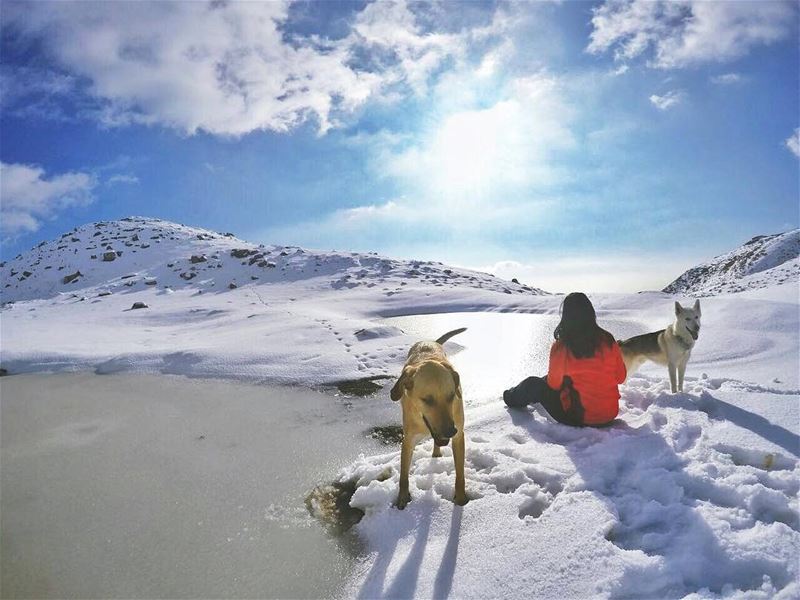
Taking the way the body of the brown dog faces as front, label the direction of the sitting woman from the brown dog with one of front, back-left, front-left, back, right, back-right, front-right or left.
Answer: back-left

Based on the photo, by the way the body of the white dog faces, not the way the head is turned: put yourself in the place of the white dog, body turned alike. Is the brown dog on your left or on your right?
on your right

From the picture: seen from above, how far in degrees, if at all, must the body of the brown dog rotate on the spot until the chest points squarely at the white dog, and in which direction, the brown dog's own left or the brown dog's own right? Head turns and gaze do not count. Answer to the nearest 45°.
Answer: approximately 135° to the brown dog's own left

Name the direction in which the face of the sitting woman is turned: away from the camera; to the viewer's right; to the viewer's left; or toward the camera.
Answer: away from the camera

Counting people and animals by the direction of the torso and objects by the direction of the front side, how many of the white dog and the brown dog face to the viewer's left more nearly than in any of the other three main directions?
0

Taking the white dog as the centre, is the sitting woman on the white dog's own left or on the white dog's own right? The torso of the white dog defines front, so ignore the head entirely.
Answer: on the white dog's own right

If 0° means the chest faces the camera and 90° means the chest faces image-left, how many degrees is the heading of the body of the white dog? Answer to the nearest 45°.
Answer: approximately 315°

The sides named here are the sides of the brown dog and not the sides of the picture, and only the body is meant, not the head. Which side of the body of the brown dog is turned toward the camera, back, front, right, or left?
front
